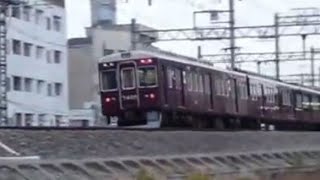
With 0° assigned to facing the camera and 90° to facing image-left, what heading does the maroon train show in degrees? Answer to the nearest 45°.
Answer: approximately 45°

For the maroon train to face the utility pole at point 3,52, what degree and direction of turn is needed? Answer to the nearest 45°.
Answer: approximately 90° to its right
